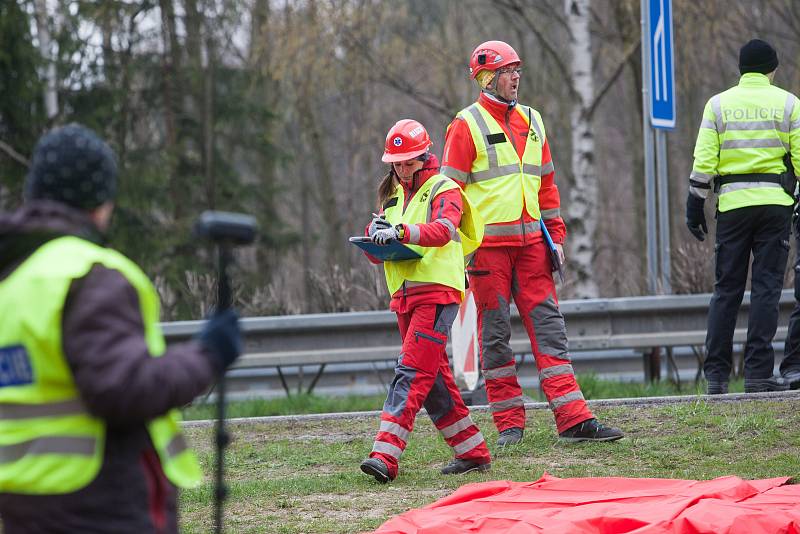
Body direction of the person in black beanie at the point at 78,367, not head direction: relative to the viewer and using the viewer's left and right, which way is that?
facing away from the viewer and to the right of the viewer

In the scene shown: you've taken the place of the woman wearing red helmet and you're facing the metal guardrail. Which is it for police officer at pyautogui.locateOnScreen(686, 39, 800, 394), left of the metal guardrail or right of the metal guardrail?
right

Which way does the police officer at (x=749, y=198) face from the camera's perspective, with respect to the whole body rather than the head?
away from the camera

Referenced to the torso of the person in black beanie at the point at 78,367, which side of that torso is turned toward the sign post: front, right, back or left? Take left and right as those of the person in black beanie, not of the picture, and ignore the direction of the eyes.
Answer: front

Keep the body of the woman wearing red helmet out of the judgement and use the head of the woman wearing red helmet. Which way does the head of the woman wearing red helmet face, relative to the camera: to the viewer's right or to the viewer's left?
to the viewer's left

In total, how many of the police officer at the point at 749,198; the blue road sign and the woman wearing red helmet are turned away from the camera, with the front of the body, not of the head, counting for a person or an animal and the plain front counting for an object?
1

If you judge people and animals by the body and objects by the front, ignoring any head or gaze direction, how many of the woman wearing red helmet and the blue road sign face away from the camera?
0

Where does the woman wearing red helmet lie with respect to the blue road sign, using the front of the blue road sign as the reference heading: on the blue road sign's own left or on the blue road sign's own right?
on the blue road sign's own right

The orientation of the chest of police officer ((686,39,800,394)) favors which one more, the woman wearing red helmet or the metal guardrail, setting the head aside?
the metal guardrail

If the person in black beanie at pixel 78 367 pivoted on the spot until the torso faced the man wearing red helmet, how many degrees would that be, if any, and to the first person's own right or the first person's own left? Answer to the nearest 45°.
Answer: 0° — they already face them

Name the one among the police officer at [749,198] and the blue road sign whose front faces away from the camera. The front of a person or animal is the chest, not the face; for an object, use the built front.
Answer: the police officer

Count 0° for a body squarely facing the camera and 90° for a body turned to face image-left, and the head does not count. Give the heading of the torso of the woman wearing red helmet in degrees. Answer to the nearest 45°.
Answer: approximately 45°

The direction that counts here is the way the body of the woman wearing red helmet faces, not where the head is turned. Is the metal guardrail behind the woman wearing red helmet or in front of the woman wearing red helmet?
behind

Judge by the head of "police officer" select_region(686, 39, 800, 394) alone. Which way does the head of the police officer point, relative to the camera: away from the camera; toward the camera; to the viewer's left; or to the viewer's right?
away from the camera
